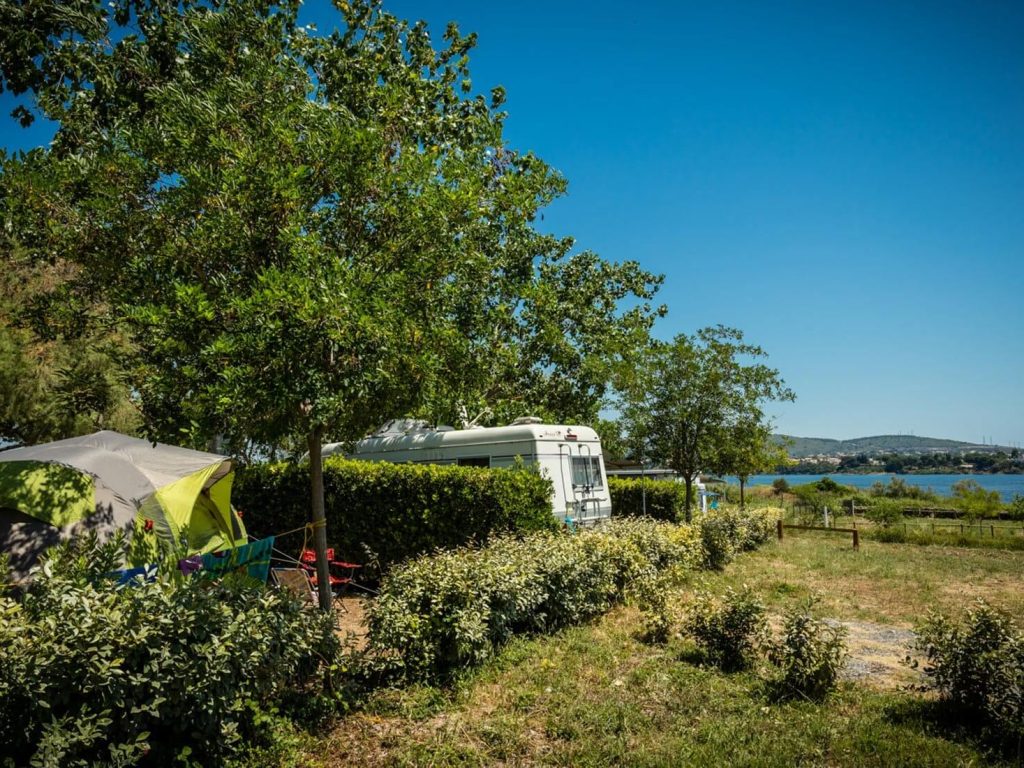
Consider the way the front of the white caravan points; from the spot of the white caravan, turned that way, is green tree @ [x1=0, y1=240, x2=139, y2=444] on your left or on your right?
on your left

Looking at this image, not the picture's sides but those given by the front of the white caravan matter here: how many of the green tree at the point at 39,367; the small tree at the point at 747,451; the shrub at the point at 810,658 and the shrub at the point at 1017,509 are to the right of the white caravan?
2

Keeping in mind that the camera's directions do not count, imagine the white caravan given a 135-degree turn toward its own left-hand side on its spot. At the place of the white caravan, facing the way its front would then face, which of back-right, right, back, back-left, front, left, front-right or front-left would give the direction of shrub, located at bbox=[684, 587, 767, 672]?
front

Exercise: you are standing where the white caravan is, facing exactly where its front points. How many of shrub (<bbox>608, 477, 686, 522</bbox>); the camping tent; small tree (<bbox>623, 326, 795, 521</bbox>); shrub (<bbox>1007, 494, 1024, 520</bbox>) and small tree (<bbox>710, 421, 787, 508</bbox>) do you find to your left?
1

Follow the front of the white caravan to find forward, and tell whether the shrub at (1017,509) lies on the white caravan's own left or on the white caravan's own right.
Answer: on the white caravan's own right

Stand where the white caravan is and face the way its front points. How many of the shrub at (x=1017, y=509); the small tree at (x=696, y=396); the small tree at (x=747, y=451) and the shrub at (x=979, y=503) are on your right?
4

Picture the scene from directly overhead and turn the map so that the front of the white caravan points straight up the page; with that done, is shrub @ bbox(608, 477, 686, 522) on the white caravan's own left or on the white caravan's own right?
on the white caravan's own right

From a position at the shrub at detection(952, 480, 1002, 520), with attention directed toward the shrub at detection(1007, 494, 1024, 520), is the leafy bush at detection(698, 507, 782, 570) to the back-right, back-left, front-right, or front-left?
back-right

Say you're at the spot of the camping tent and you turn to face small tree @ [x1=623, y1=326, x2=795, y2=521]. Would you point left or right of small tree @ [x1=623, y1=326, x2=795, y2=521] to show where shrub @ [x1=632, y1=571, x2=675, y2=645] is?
right

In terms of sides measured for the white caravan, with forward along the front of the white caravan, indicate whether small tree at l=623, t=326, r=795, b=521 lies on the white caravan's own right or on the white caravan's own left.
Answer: on the white caravan's own right

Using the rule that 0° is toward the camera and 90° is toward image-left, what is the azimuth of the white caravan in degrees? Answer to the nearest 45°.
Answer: approximately 135°

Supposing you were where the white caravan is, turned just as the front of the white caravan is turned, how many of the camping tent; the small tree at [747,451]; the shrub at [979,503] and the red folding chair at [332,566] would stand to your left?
2

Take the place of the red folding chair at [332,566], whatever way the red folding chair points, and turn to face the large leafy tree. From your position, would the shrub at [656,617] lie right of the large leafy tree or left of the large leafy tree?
left

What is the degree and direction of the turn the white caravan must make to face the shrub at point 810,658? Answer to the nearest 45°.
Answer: approximately 135° to its left

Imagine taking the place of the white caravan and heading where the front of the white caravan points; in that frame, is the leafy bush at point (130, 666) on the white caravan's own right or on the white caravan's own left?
on the white caravan's own left

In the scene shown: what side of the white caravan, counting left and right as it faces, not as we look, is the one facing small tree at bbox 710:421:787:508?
right

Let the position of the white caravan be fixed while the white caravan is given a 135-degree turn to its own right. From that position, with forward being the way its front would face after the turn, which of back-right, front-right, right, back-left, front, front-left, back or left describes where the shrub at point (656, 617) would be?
right
